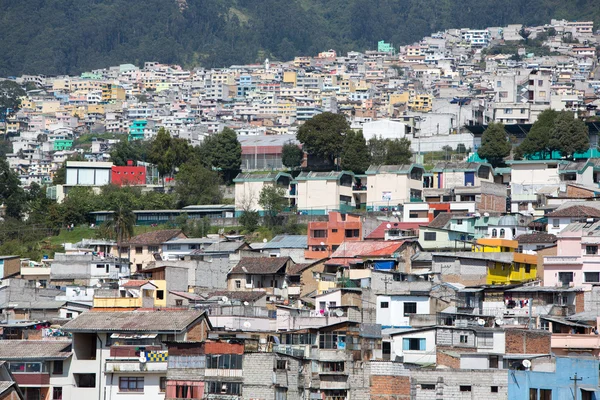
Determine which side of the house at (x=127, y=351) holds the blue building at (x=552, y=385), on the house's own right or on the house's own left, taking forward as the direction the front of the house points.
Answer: on the house's own left

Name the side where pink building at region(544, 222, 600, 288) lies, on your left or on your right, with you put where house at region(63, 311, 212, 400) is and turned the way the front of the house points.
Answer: on your left

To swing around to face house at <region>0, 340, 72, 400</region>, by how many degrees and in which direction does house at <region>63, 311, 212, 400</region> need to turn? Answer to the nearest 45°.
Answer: approximately 90° to its right

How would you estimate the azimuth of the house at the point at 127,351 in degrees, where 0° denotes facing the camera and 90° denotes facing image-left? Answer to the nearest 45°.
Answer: approximately 0°

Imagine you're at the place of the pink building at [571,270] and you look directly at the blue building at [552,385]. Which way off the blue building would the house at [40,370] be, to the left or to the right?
right

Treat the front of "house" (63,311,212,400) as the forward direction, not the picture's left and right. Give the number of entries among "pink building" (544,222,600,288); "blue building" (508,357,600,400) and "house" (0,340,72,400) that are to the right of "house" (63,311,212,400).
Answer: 1
